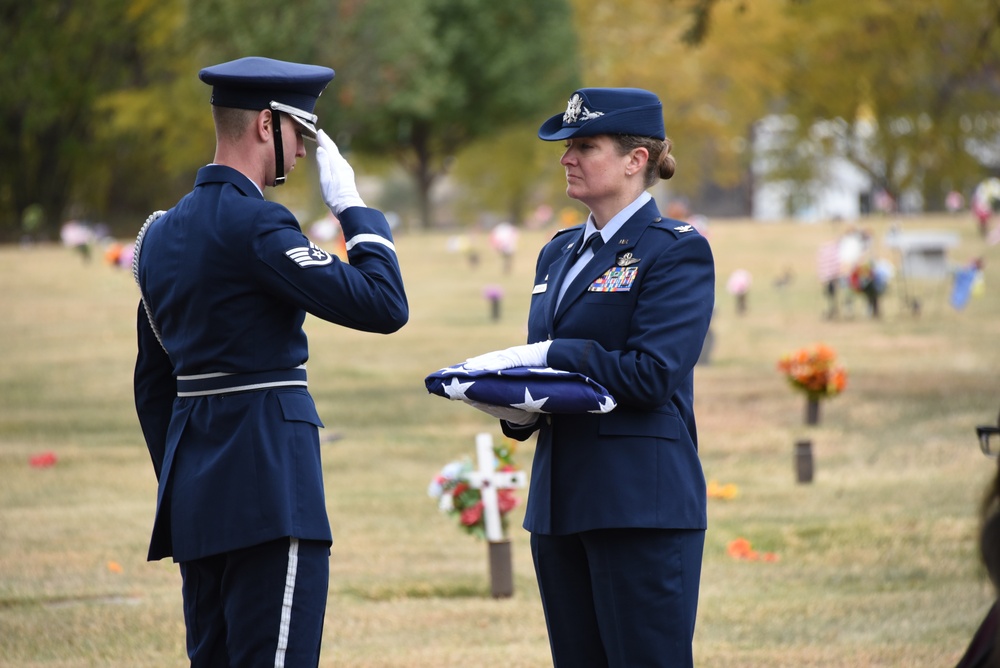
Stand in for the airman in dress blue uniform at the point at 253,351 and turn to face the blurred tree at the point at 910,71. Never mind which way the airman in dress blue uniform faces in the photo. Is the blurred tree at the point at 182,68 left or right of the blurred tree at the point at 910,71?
left

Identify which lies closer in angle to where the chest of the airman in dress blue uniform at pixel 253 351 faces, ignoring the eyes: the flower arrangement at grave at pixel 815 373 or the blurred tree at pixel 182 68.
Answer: the flower arrangement at grave

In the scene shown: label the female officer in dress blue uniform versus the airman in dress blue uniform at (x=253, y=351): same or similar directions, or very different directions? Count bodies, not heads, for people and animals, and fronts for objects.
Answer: very different directions

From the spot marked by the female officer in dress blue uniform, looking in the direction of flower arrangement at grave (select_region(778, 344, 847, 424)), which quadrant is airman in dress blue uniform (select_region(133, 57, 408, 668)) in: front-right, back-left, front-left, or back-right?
back-left

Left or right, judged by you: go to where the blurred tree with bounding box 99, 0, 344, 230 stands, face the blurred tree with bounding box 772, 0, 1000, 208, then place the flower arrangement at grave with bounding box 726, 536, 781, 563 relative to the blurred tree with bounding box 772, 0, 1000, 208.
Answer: right

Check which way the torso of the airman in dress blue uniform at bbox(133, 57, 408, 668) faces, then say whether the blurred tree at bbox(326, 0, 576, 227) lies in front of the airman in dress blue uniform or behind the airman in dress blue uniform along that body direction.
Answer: in front

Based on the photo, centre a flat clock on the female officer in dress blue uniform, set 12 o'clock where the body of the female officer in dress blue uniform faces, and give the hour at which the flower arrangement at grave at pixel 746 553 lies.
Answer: The flower arrangement at grave is roughly at 5 o'clock from the female officer in dress blue uniform.

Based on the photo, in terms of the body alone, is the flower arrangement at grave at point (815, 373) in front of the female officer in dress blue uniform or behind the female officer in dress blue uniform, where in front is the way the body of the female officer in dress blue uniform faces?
behind

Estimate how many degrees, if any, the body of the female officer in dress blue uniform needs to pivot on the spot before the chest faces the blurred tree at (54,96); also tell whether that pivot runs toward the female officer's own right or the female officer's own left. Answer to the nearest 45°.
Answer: approximately 90° to the female officer's own right

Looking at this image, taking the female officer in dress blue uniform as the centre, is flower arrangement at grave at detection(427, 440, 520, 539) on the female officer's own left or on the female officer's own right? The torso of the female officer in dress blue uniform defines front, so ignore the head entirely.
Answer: on the female officer's own right

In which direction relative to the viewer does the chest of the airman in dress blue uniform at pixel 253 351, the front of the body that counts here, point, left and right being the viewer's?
facing away from the viewer and to the right of the viewer

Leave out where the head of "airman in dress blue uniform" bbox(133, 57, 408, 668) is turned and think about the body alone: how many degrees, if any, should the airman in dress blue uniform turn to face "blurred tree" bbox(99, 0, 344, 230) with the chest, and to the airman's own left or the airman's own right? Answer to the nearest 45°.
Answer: approximately 45° to the airman's own left

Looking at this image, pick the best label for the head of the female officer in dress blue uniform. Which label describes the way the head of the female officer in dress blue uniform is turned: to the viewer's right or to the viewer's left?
to the viewer's left
